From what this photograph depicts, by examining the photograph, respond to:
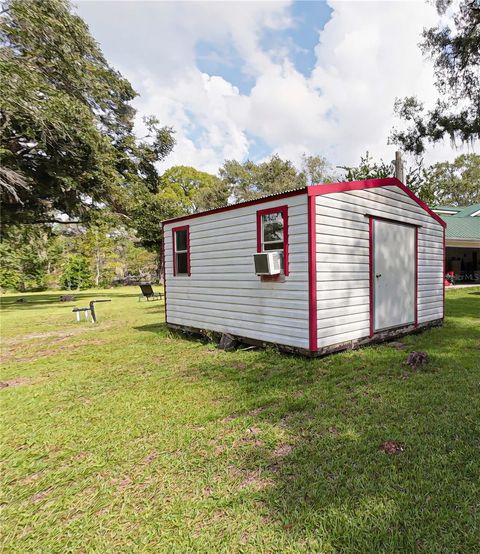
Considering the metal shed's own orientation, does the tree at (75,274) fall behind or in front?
behind

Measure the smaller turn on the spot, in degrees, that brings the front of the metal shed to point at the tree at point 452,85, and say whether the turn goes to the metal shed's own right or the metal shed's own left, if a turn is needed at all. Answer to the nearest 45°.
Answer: approximately 90° to the metal shed's own left

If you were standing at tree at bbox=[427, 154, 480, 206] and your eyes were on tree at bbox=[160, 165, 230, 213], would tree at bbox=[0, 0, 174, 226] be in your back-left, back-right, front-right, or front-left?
front-left

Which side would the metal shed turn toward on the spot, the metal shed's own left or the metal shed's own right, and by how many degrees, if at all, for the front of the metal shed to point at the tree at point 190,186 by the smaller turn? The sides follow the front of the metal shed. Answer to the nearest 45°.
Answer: approximately 180°

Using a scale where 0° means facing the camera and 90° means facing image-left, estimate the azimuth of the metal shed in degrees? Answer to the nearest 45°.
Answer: approximately 315°

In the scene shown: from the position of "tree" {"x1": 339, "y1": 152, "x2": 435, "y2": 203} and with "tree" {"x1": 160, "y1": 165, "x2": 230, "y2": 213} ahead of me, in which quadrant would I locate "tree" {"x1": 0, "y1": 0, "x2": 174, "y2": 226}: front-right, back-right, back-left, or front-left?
front-left
